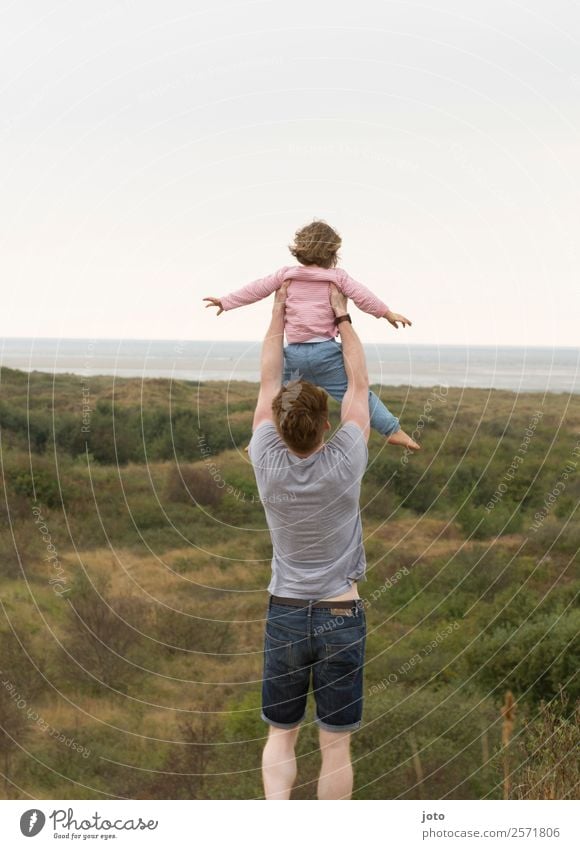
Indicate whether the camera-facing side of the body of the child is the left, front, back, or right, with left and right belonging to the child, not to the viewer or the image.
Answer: back

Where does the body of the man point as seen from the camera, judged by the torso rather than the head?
away from the camera

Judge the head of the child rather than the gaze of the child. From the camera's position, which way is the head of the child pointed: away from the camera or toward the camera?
away from the camera

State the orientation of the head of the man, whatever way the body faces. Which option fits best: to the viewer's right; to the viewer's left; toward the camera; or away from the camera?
away from the camera
